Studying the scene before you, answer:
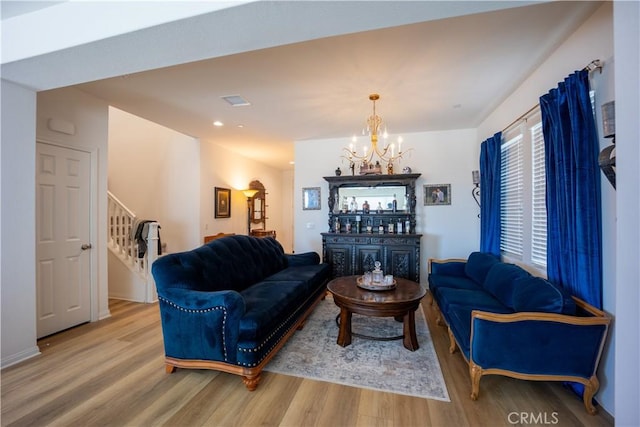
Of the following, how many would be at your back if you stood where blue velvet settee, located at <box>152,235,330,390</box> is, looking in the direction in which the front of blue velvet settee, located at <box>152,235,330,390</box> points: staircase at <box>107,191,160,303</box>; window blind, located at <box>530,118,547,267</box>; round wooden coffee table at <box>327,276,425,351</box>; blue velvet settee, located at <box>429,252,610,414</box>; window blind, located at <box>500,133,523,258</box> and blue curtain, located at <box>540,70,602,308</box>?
1

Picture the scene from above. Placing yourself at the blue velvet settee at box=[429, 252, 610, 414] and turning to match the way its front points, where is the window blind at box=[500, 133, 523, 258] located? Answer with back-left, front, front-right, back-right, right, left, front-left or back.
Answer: right

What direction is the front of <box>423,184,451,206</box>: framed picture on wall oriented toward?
toward the camera

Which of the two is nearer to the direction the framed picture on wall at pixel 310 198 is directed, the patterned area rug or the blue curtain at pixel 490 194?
the patterned area rug

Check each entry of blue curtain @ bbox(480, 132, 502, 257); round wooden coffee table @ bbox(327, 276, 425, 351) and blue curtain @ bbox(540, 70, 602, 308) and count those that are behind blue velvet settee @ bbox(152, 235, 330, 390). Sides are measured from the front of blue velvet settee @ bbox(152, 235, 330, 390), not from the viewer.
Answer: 0

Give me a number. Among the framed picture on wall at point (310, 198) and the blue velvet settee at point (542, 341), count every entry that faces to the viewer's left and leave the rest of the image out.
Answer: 1

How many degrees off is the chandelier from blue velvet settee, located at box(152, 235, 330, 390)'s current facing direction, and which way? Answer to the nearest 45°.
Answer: approximately 90° to its left

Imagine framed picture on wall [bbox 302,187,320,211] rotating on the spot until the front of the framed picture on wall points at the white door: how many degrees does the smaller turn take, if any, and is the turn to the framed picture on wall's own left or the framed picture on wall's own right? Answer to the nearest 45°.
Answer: approximately 45° to the framed picture on wall's own right

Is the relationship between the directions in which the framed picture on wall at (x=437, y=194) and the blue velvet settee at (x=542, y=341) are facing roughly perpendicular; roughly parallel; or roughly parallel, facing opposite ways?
roughly perpendicular

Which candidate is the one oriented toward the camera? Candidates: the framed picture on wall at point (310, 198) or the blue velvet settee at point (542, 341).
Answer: the framed picture on wall

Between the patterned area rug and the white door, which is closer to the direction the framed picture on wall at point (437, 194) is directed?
the patterned area rug

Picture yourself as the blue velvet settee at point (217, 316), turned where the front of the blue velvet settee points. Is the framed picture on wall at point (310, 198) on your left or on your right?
on your left

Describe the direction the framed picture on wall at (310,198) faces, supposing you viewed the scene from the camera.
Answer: facing the viewer

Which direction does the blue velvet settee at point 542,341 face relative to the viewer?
to the viewer's left

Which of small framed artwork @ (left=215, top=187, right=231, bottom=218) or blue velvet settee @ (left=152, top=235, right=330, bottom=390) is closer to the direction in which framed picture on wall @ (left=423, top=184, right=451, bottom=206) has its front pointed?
the blue velvet settee

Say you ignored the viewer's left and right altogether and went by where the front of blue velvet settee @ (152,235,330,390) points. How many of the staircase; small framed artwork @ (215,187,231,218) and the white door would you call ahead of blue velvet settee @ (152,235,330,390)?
0

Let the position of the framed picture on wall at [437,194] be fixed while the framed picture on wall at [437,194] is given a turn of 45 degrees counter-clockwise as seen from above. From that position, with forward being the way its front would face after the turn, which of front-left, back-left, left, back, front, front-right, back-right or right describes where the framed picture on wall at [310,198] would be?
back-right
